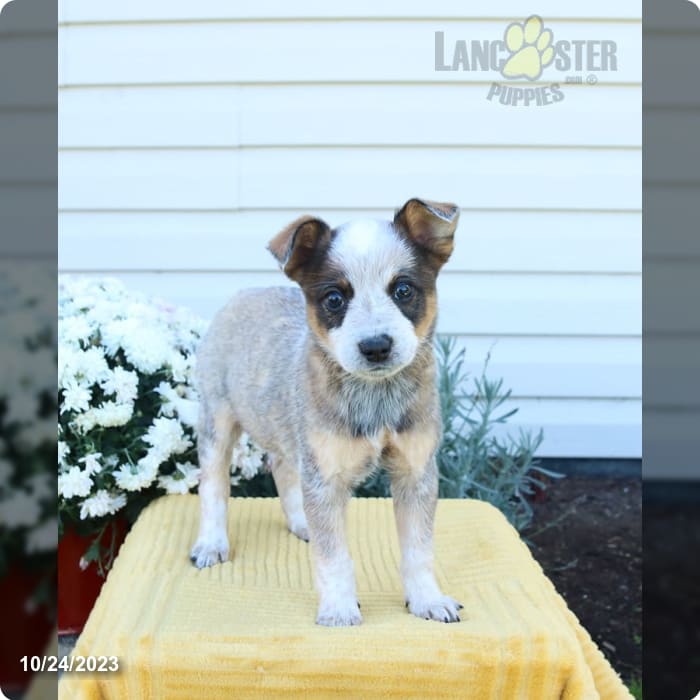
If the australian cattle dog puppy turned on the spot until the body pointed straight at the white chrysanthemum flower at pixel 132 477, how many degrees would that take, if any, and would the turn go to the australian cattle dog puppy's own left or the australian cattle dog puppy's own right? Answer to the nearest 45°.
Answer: approximately 180°

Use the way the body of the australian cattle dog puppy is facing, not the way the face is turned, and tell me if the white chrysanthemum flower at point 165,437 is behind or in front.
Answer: behind

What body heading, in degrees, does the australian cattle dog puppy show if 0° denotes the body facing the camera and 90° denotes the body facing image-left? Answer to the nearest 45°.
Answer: approximately 315°

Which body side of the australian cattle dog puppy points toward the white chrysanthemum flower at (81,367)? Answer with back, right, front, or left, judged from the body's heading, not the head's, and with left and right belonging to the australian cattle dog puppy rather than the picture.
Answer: back

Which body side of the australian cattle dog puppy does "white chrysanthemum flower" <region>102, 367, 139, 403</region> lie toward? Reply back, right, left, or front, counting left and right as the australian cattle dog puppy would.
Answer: back
